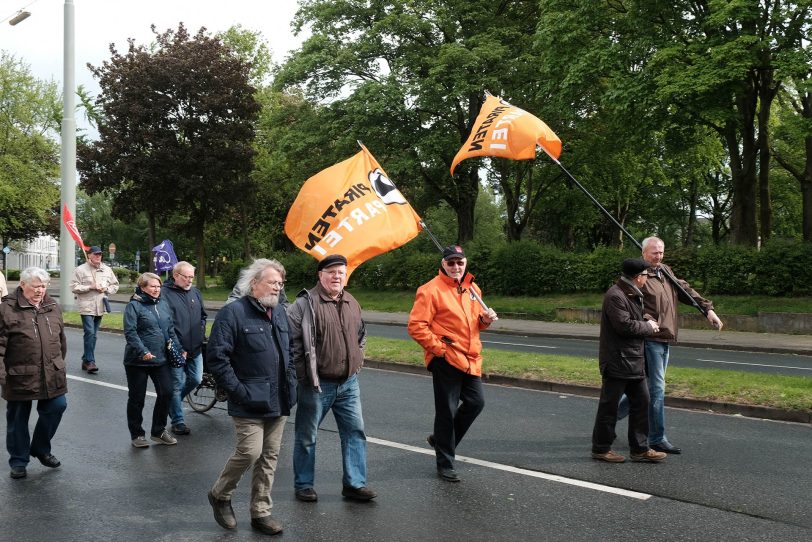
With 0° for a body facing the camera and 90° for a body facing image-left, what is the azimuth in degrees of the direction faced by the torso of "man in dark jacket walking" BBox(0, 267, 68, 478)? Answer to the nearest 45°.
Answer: approximately 315°

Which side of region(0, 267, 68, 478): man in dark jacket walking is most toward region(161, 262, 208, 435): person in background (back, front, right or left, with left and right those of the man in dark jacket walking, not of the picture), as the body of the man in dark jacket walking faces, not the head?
left

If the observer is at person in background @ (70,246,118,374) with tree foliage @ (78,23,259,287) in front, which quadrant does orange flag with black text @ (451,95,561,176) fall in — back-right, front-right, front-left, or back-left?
back-right

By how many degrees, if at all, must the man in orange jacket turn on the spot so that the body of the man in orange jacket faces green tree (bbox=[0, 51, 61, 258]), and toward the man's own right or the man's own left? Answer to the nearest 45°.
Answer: approximately 180°

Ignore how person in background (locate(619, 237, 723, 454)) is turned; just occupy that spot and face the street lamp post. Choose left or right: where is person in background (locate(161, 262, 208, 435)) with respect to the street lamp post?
left
